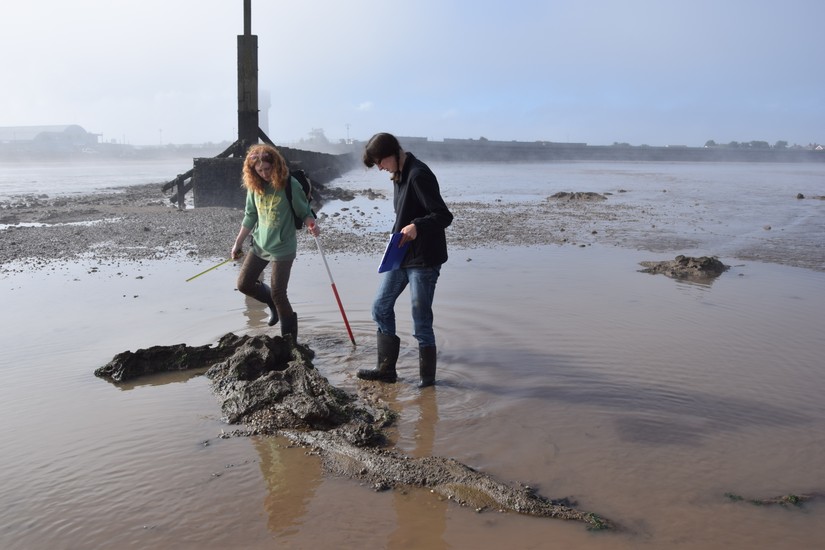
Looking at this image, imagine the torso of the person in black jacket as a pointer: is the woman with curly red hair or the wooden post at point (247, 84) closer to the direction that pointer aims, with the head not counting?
the woman with curly red hair

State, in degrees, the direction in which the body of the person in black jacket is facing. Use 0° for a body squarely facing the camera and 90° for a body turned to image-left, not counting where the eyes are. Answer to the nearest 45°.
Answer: approximately 90°

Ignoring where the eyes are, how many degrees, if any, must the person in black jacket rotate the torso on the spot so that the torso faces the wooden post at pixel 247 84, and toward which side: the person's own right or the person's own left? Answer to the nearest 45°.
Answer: approximately 90° to the person's own right

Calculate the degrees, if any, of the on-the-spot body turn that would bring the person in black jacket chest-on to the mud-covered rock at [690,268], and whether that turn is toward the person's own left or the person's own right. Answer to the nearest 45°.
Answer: approximately 135° to the person's own right

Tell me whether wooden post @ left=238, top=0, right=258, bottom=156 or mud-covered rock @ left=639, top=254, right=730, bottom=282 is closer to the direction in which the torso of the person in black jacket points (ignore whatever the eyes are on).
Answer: the wooden post

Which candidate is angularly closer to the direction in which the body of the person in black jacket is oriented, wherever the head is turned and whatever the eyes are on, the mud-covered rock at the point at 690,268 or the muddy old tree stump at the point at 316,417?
the muddy old tree stump
